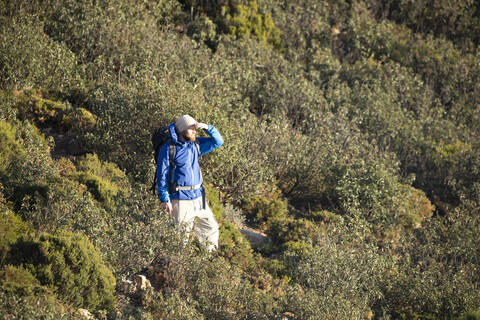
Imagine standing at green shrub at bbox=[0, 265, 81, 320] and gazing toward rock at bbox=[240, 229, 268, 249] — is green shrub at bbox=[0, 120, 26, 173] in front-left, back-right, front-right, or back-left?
front-left

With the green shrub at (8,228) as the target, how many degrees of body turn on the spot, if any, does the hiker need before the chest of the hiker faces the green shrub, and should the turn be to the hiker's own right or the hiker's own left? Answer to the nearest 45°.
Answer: approximately 90° to the hiker's own right

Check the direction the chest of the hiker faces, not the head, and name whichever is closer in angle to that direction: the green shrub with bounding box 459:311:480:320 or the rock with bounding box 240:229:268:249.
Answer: the green shrub

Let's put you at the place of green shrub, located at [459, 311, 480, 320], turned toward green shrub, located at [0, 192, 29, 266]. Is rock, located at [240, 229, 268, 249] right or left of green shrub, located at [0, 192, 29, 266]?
right

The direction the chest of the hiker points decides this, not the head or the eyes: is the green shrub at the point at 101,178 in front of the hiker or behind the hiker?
behind

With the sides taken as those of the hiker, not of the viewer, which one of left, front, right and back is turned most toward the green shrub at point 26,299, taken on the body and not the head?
right

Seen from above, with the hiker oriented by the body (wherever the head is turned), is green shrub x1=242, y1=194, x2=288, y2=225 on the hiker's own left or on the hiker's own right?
on the hiker's own left

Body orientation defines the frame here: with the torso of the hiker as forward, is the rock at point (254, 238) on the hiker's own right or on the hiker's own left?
on the hiker's own left

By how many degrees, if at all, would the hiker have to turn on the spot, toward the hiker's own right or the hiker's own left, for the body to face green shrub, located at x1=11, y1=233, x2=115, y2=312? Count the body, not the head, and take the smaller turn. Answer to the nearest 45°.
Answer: approximately 90° to the hiker's own right

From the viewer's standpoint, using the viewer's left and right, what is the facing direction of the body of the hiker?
facing the viewer and to the right of the viewer

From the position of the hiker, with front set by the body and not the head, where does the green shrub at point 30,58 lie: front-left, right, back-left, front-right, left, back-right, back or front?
back

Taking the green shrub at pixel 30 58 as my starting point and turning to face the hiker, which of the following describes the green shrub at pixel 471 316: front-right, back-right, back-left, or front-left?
front-left

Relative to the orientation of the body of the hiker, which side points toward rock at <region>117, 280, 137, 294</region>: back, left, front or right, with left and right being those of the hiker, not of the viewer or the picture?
right

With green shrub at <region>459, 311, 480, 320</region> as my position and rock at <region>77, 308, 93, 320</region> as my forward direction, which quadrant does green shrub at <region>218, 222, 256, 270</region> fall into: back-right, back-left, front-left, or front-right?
front-right

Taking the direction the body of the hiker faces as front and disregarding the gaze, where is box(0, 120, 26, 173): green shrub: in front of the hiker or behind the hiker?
behind
